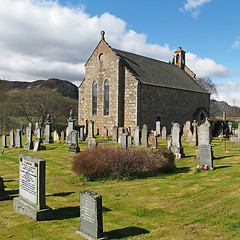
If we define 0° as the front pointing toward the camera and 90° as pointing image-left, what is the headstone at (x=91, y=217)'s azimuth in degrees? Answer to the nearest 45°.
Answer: approximately 45°

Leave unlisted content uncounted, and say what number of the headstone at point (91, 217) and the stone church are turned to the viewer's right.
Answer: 0

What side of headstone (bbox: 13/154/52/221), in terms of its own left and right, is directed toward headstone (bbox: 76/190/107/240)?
left

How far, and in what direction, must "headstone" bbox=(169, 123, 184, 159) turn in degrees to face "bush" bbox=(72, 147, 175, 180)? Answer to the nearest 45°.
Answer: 0° — it already faces it

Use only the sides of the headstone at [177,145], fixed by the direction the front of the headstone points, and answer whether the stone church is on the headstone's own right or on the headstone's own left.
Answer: on the headstone's own right

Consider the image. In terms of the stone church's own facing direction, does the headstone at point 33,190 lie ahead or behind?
ahead

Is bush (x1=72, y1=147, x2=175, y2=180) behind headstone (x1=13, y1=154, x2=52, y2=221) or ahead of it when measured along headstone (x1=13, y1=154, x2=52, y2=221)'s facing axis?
behind

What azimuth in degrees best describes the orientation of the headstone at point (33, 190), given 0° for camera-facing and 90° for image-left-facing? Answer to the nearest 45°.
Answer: approximately 45°

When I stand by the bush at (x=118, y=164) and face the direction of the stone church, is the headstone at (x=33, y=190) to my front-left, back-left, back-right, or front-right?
back-left

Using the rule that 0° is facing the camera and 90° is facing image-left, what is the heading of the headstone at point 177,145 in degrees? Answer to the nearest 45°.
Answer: approximately 45°
